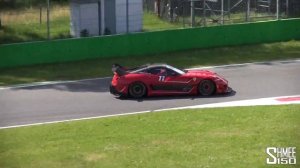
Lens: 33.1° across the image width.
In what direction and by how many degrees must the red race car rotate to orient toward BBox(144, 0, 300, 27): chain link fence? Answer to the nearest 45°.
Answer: approximately 90° to its left

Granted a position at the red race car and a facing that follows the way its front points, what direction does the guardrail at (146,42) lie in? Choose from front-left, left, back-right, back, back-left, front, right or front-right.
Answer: left

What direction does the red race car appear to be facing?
to the viewer's right

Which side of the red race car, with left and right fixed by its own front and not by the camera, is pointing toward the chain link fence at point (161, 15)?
left
